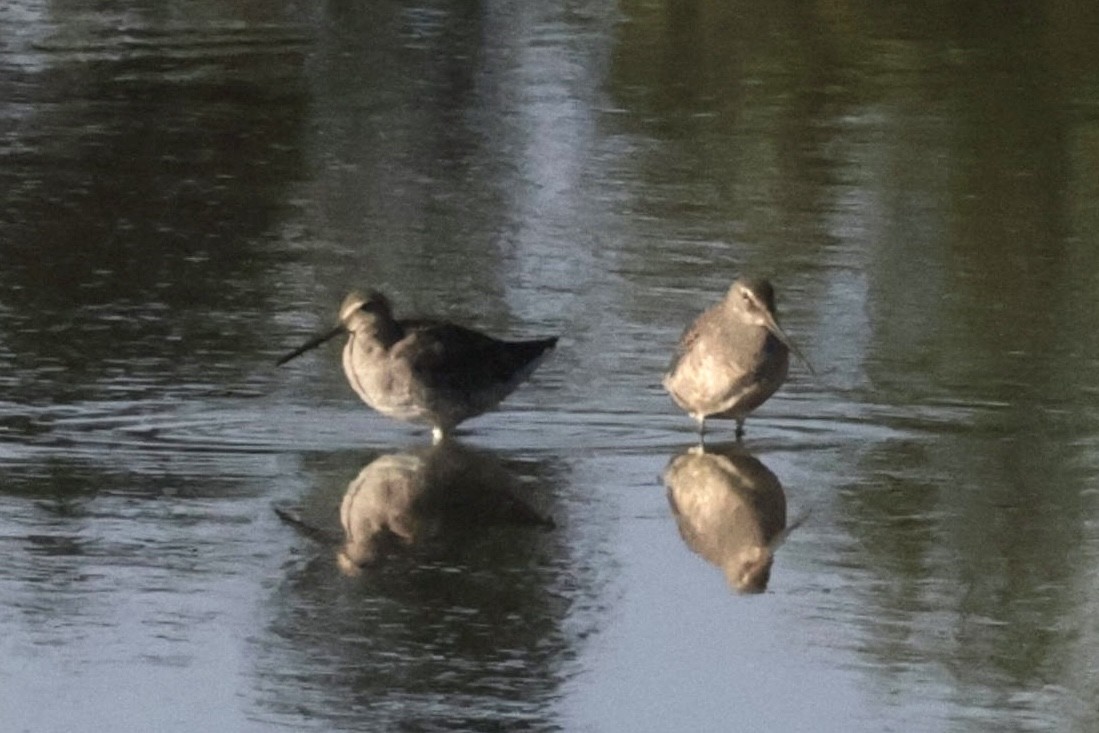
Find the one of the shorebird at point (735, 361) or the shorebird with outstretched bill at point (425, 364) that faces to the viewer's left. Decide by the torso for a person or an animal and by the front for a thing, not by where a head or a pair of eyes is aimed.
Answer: the shorebird with outstretched bill

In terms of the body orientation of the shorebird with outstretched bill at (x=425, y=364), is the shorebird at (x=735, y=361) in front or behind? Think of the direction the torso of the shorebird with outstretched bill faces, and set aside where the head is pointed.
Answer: behind

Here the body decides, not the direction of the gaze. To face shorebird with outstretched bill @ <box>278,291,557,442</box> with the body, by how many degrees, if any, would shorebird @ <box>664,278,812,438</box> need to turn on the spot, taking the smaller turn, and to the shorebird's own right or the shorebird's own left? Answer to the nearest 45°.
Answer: approximately 135° to the shorebird's own right

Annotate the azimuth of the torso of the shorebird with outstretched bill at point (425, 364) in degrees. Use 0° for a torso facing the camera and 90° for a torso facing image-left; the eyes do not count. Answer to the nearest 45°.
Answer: approximately 90°

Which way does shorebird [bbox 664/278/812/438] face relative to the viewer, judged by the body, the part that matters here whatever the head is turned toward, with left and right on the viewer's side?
facing the viewer and to the right of the viewer

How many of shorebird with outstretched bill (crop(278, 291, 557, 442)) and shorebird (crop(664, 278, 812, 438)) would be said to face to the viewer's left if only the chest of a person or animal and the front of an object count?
1
